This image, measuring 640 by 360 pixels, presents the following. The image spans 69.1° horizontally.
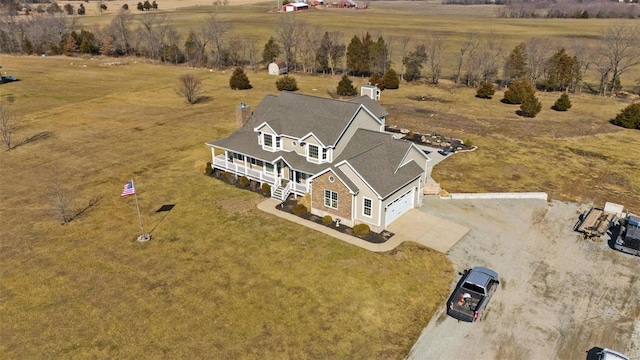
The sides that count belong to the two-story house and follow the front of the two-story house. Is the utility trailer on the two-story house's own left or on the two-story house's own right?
on the two-story house's own left

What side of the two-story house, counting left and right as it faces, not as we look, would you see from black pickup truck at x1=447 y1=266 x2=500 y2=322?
left

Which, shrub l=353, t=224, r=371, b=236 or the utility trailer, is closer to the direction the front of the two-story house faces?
the shrub

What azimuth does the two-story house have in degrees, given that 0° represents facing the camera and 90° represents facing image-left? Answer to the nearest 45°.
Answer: approximately 45°

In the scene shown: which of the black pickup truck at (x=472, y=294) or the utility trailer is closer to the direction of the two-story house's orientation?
the black pickup truck

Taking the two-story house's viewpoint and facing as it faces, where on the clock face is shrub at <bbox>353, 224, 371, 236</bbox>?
The shrub is roughly at 10 o'clock from the two-story house.
